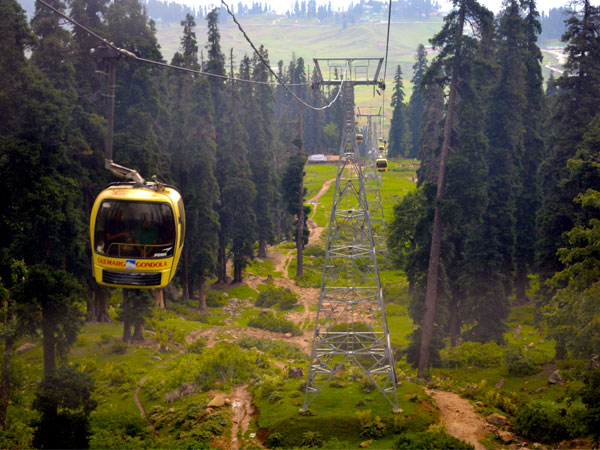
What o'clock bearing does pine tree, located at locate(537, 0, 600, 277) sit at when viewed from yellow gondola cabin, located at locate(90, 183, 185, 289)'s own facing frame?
The pine tree is roughly at 8 o'clock from the yellow gondola cabin.

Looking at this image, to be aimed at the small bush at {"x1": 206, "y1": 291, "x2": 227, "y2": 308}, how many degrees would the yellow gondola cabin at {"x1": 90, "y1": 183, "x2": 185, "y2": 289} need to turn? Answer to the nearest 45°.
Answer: approximately 180°

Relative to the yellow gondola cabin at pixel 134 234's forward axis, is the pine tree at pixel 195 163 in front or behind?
behind

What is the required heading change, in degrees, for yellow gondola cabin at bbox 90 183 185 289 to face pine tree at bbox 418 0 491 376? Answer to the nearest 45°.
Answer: approximately 135° to its left

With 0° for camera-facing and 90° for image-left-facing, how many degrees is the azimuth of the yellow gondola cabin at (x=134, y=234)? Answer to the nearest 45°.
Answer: approximately 0°

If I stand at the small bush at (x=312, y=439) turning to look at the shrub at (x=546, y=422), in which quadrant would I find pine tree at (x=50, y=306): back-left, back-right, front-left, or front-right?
back-left

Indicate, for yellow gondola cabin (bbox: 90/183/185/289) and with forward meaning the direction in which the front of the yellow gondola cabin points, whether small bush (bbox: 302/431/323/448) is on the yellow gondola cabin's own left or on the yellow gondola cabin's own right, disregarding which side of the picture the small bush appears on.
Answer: on the yellow gondola cabin's own left

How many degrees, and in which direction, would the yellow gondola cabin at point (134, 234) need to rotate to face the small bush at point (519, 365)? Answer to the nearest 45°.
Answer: approximately 135° to its left
